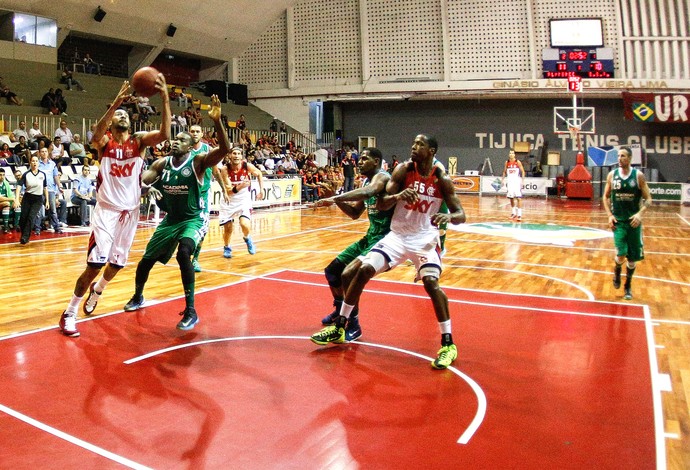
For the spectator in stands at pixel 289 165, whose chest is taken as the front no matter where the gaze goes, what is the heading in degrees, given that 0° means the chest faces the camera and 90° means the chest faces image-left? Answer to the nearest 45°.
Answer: approximately 315°

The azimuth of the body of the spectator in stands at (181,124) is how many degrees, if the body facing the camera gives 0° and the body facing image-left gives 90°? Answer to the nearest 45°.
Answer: approximately 315°

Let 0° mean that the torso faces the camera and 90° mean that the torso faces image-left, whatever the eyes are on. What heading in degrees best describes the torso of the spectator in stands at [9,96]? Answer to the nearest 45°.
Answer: approximately 315°

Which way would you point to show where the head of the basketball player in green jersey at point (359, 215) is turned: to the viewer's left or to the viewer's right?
to the viewer's left

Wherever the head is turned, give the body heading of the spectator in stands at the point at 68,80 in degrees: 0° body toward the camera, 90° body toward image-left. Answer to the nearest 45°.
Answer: approximately 315°

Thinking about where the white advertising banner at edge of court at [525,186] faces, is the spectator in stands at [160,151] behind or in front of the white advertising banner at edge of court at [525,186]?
in front

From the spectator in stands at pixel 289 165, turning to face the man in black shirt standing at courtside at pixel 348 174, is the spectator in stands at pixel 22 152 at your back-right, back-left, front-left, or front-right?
back-right

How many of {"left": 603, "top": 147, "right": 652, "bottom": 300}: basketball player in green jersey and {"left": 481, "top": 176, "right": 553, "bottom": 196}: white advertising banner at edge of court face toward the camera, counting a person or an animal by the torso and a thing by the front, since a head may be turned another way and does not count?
2

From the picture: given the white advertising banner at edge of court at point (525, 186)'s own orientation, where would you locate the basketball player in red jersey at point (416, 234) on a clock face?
The basketball player in red jersey is roughly at 12 o'clock from the white advertising banner at edge of court.

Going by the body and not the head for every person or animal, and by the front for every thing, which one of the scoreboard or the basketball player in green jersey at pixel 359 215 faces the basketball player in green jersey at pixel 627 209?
the scoreboard

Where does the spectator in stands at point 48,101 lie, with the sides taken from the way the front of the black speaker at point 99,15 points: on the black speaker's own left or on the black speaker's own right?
on the black speaker's own right
